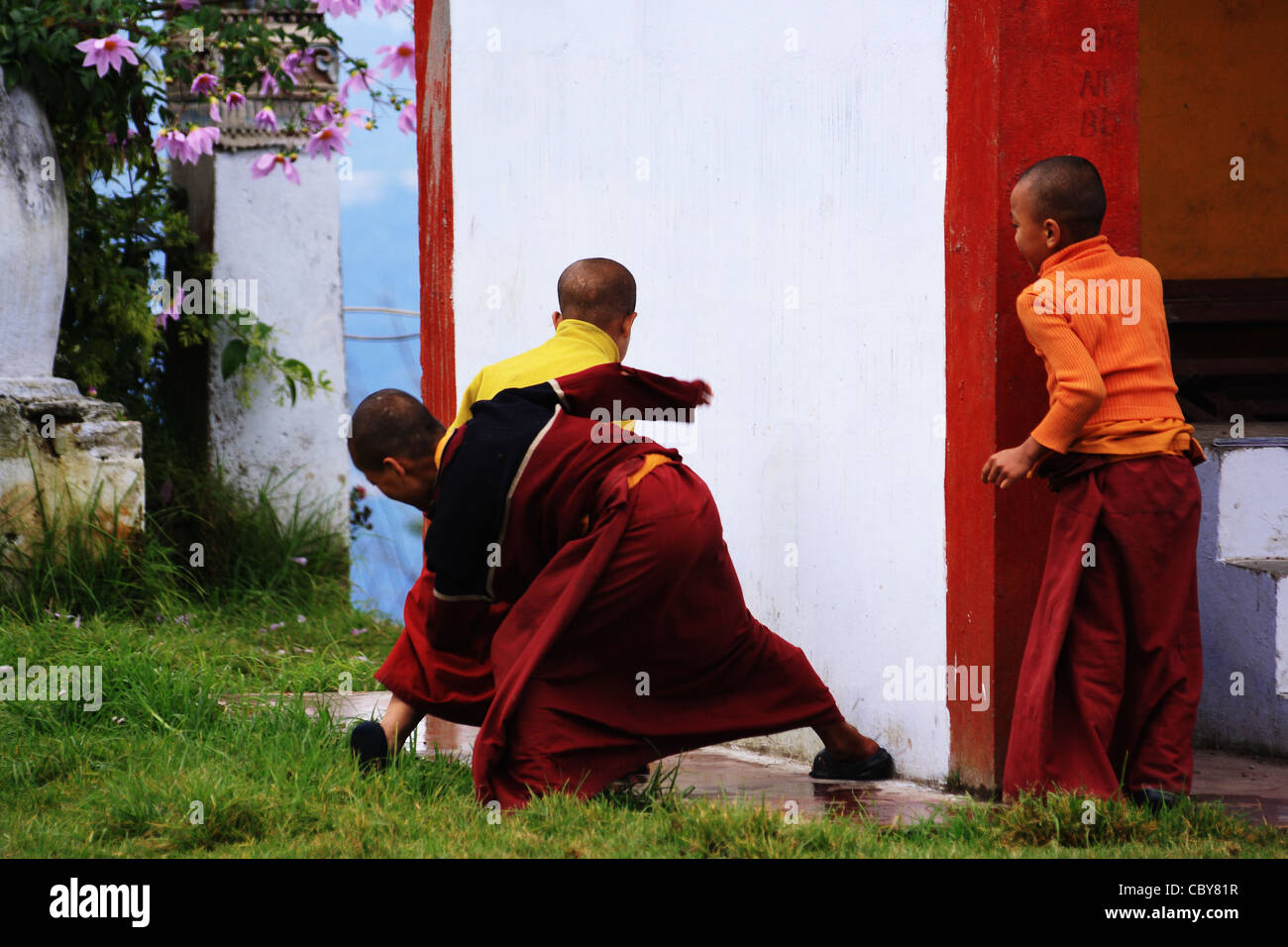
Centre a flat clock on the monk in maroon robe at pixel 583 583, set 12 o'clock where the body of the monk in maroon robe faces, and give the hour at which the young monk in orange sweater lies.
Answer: The young monk in orange sweater is roughly at 5 o'clock from the monk in maroon robe.

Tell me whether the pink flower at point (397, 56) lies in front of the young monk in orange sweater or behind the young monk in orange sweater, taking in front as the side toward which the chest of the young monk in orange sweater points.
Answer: in front

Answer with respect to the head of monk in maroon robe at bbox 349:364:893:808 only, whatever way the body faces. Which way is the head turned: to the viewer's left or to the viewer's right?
to the viewer's left

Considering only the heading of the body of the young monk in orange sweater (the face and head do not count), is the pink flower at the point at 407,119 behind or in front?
in front

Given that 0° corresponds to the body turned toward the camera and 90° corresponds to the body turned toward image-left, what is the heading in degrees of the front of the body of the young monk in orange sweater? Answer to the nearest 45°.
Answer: approximately 135°

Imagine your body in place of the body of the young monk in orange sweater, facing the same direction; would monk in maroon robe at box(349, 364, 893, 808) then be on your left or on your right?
on your left

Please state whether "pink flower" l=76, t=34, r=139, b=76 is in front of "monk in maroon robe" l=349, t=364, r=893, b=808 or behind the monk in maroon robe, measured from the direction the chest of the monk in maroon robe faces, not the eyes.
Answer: in front

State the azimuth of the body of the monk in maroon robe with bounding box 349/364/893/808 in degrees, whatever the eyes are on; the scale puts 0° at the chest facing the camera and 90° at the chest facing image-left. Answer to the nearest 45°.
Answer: approximately 135°

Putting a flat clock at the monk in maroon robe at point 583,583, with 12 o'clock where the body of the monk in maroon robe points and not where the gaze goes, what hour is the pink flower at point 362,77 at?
The pink flower is roughly at 1 o'clock from the monk in maroon robe.

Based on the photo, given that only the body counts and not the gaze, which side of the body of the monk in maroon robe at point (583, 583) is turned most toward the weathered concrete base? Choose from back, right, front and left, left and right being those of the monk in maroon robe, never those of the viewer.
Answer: front
